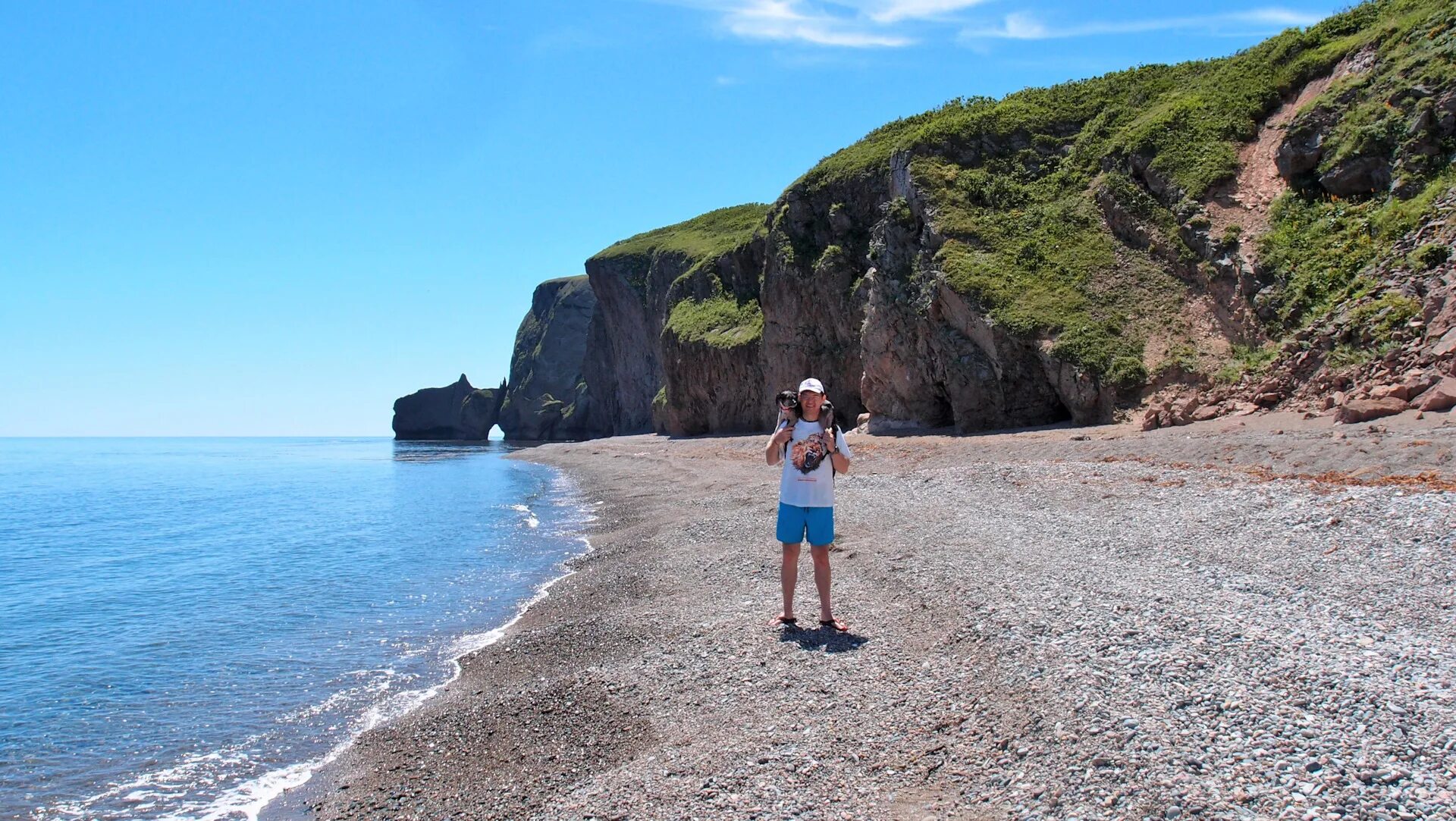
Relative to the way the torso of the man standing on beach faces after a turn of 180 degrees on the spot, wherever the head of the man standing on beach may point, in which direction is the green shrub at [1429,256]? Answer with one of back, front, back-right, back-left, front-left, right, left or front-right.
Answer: front-right

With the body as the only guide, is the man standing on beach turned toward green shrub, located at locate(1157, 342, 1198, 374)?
no

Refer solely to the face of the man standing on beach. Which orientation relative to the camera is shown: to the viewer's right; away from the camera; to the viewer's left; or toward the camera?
toward the camera

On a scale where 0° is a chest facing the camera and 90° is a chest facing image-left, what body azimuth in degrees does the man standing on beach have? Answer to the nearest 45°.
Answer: approximately 0°

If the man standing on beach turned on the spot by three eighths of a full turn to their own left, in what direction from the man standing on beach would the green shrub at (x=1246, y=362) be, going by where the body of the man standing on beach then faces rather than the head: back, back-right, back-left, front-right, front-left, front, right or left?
front
